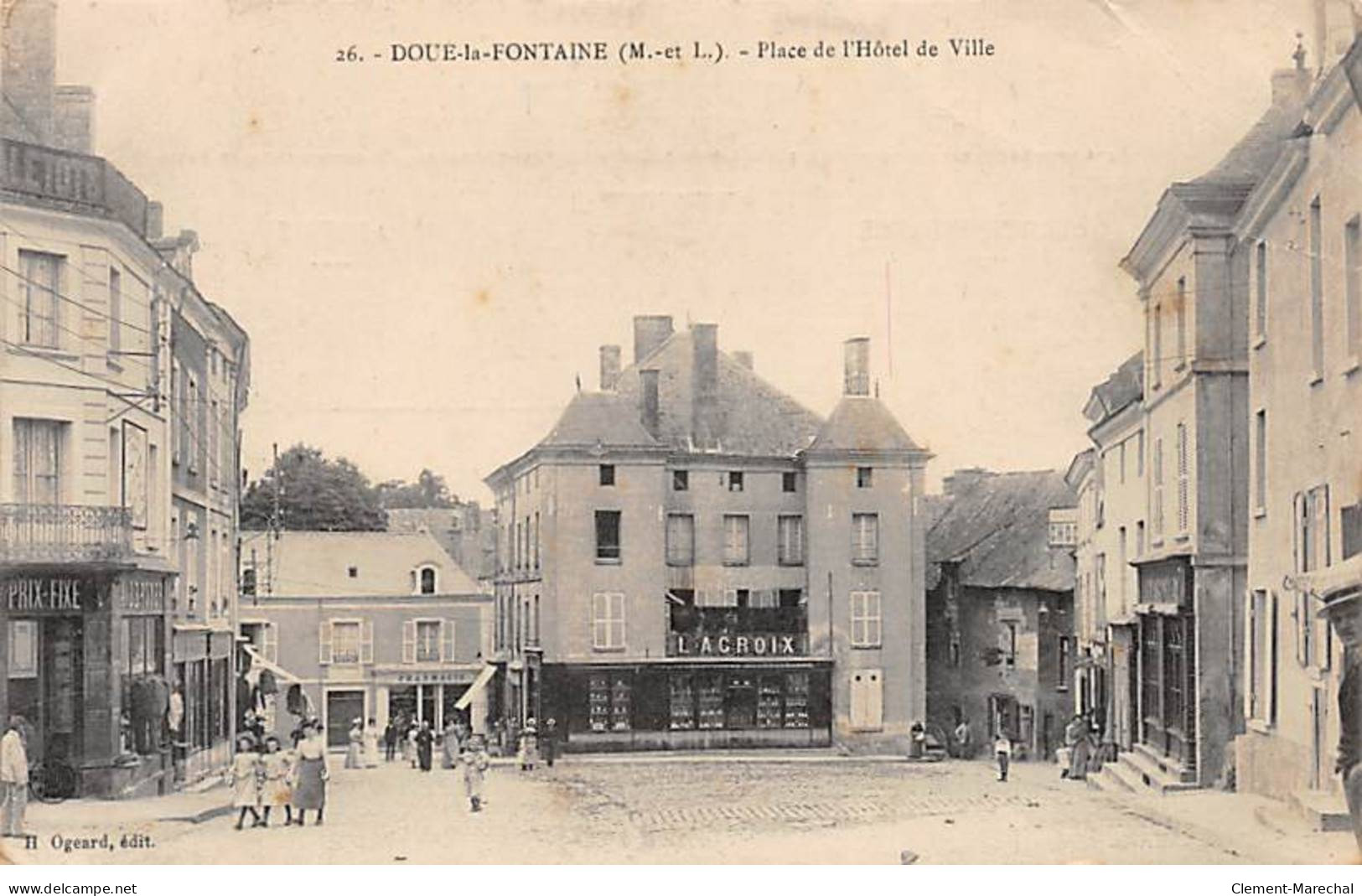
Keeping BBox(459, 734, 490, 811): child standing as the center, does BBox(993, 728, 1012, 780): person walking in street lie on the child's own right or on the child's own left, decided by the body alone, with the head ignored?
on the child's own left

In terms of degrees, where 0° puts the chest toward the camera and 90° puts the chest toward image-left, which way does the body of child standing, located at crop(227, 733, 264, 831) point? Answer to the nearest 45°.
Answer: approximately 0°

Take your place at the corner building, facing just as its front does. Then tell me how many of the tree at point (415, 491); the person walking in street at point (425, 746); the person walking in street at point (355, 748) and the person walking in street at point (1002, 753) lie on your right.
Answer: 3
